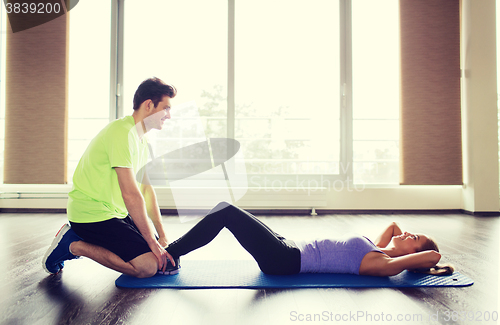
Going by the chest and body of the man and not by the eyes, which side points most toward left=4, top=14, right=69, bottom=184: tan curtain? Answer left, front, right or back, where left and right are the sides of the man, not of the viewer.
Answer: left

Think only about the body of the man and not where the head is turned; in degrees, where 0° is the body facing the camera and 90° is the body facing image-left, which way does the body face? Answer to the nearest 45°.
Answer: approximately 270°

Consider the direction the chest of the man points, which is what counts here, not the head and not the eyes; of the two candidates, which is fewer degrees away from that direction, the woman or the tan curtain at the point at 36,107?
the woman

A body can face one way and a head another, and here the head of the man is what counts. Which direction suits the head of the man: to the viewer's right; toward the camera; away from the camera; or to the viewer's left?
to the viewer's right
